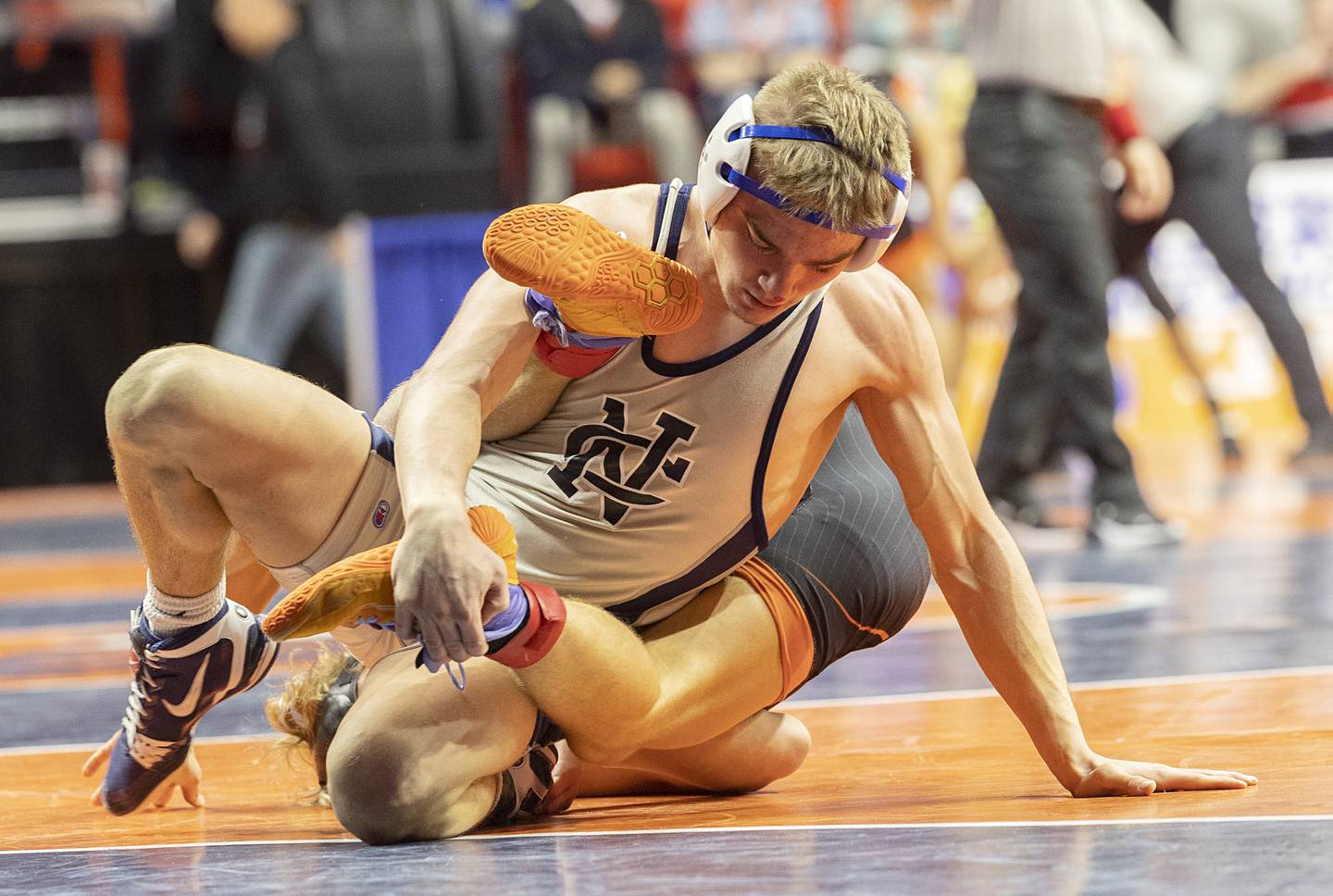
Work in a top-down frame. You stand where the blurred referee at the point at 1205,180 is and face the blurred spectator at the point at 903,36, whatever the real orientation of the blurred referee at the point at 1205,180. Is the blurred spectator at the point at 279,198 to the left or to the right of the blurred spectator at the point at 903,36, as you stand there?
left

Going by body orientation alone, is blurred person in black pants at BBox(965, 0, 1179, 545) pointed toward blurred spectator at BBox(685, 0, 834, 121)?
no

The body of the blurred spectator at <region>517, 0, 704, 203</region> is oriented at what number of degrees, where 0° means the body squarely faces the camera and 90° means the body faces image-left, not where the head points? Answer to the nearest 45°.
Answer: approximately 0°

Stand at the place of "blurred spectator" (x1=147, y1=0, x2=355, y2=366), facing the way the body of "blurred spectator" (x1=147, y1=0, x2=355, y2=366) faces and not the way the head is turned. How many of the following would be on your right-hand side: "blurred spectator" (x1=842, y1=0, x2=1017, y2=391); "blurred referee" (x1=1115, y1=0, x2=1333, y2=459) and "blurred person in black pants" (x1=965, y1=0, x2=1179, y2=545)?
0

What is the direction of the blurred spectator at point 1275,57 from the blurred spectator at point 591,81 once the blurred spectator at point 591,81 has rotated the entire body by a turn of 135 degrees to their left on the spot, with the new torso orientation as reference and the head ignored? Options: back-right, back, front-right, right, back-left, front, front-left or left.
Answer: front-right

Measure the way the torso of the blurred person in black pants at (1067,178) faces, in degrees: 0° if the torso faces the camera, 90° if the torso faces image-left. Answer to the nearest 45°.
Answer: approximately 270°

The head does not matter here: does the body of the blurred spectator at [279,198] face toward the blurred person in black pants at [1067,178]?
no

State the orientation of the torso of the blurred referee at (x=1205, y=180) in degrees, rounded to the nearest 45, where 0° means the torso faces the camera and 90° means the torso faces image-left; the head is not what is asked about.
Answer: approximately 90°

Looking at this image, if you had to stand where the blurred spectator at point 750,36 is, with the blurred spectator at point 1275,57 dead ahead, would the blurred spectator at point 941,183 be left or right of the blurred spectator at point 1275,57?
right

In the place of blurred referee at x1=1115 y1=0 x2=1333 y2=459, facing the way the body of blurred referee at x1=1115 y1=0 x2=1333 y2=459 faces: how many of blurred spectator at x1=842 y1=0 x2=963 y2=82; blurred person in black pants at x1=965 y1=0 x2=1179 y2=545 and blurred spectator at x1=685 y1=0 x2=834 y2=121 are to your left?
1

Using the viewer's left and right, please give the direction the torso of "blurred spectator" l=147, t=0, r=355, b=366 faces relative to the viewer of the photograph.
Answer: facing the viewer and to the left of the viewer

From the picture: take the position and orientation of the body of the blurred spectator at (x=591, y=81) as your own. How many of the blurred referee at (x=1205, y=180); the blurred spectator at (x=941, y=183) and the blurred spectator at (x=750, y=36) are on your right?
0
